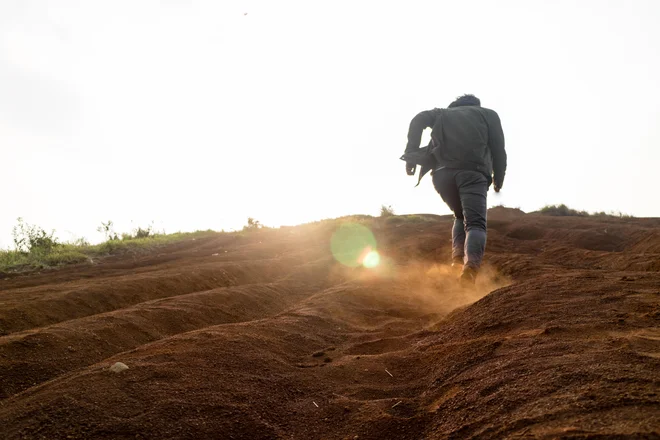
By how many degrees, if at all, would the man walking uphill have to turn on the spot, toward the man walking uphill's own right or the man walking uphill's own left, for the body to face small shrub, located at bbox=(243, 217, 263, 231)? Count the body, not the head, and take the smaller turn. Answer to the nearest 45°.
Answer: approximately 45° to the man walking uphill's own left

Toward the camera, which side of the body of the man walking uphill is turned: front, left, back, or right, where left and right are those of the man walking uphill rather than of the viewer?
back

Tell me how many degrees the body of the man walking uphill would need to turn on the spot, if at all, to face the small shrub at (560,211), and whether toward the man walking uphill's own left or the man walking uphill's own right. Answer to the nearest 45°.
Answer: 0° — they already face it

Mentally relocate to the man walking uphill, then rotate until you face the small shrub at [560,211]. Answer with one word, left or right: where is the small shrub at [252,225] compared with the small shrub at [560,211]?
left

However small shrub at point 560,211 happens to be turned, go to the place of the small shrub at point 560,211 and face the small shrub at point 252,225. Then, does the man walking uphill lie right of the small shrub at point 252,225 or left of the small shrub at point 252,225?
left
